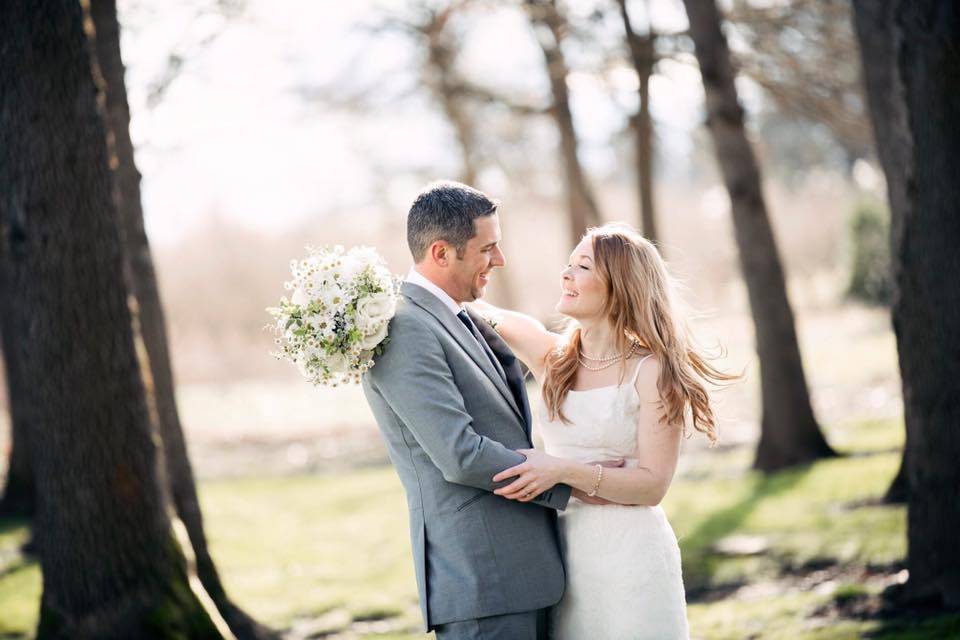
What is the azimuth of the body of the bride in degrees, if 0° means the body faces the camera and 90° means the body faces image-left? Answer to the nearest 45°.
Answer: approximately 45°

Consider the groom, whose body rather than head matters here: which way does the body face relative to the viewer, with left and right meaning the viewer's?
facing to the right of the viewer

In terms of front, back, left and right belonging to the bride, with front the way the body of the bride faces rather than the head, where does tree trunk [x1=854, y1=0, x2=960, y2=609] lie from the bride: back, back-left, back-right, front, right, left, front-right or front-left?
back

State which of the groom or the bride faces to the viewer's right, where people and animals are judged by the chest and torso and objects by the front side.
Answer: the groom

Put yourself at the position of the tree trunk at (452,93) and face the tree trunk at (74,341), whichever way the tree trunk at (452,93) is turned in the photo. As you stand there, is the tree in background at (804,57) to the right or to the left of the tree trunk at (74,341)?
left

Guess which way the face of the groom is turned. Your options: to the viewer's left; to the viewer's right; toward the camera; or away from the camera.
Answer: to the viewer's right

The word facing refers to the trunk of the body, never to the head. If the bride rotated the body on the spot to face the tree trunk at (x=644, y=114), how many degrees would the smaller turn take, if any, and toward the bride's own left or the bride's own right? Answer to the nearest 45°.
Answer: approximately 135° to the bride's own right
